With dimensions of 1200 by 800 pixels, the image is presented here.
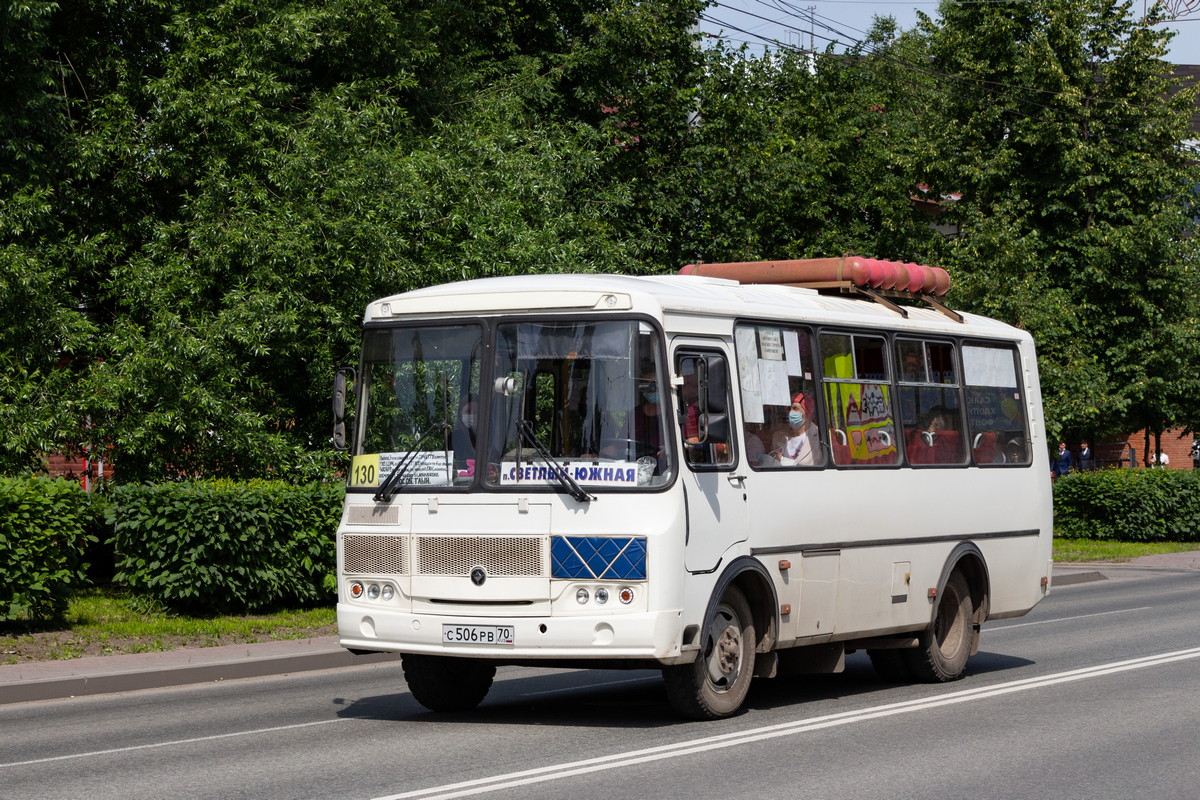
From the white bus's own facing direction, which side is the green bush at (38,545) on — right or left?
on its right

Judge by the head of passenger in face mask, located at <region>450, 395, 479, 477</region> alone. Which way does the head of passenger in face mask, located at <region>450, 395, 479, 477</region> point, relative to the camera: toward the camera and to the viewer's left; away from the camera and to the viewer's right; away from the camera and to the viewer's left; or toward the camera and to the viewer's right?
toward the camera and to the viewer's left

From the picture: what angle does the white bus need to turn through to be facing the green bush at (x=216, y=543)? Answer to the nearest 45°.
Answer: approximately 90° to its right

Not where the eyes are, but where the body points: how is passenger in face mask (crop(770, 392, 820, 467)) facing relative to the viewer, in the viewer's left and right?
facing the viewer and to the left of the viewer

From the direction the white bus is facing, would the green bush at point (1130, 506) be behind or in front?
behind

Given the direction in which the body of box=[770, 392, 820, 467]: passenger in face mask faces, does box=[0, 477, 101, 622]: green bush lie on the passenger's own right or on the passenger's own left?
on the passenger's own right

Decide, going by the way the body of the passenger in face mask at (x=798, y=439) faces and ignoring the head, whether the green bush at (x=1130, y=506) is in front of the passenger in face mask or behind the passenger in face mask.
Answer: behind
